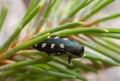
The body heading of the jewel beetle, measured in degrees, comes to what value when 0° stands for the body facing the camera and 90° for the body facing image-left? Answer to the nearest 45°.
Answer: approximately 270°
